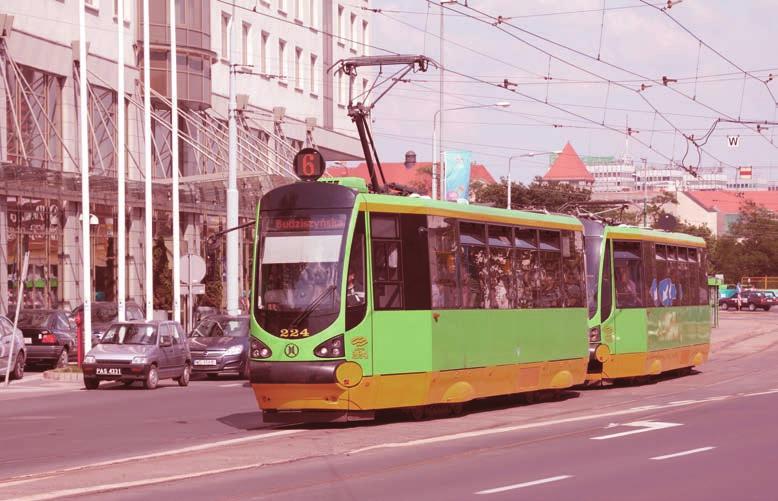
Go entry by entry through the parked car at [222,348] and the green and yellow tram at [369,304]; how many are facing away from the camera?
0

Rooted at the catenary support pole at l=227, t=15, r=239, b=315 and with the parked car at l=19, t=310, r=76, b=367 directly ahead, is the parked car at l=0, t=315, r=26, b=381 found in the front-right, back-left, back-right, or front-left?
front-left

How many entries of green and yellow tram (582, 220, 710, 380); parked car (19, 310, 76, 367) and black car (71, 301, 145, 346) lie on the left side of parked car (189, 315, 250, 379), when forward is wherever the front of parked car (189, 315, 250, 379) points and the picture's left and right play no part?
1

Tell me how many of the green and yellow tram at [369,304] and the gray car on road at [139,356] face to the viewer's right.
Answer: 0

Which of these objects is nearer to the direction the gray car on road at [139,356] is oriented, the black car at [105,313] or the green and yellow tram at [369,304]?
the green and yellow tram

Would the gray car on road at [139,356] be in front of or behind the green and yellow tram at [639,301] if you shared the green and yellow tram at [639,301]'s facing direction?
in front

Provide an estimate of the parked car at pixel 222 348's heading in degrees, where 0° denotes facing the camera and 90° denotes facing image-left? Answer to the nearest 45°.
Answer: approximately 45°

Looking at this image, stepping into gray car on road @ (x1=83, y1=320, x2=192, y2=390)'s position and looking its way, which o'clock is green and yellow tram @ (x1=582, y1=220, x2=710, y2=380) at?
The green and yellow tram is roughly at 8 o'clock from the gray car on road.

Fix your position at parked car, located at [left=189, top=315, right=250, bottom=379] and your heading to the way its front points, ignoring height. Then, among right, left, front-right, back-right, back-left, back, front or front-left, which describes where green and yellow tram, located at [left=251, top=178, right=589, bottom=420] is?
front-left

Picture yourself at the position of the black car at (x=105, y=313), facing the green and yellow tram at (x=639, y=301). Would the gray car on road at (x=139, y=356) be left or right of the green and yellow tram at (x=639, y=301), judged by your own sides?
right

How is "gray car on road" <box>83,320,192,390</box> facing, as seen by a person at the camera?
facing the viewer and to the left of the viewer

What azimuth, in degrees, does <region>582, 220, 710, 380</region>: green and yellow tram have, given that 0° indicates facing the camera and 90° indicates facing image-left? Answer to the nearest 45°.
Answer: approximately 45°

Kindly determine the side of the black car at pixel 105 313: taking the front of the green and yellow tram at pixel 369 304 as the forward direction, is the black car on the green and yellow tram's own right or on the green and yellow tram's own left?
on the green and yellow tram's own right
